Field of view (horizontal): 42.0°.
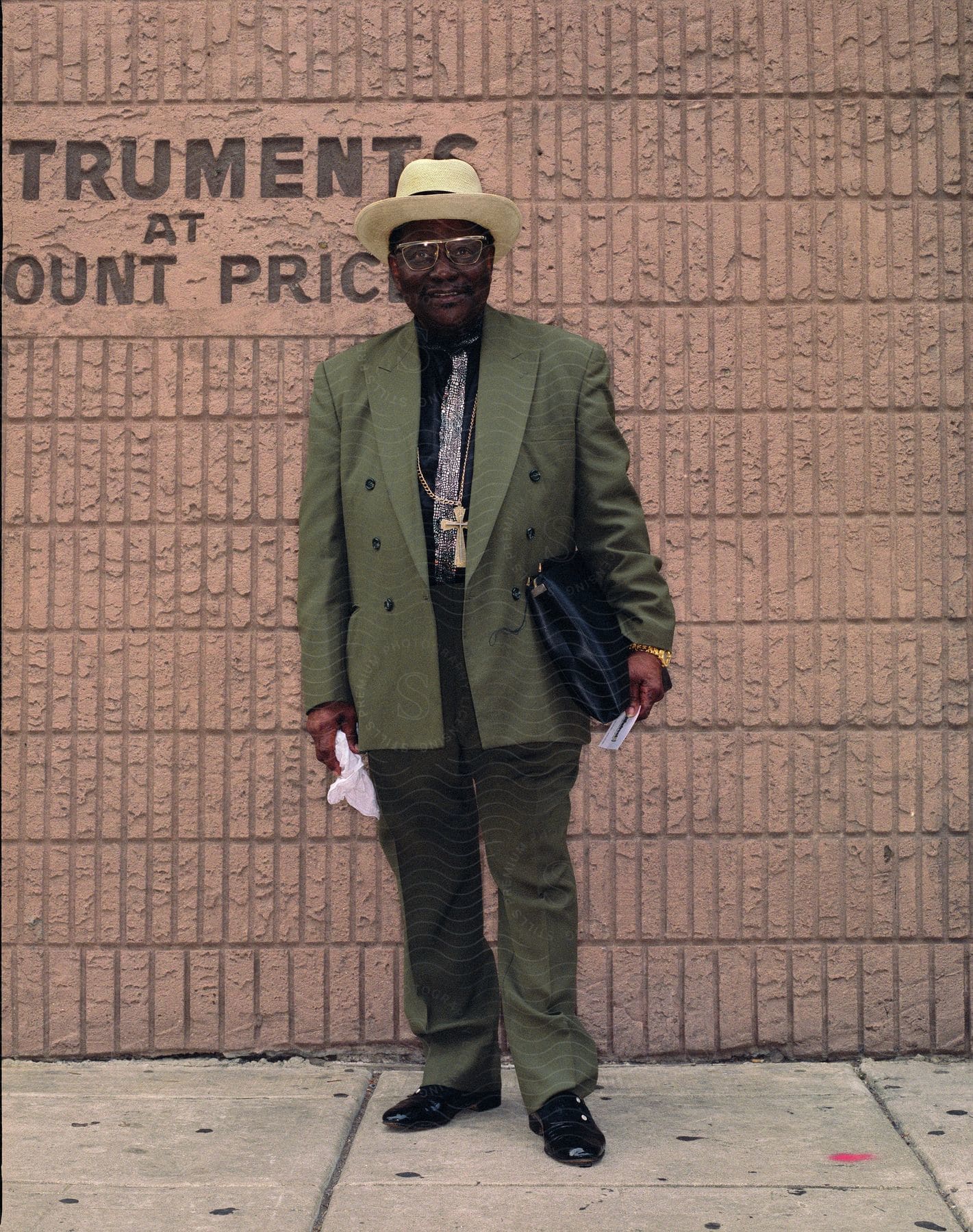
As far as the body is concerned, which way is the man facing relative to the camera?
toward the camera
